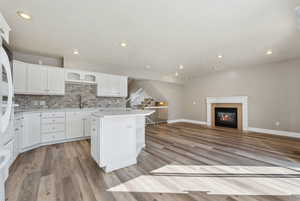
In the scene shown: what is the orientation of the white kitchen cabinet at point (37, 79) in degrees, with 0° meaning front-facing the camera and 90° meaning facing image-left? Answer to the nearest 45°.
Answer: approximately 315°

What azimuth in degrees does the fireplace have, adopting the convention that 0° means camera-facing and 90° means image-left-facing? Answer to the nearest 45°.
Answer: approximately 45°

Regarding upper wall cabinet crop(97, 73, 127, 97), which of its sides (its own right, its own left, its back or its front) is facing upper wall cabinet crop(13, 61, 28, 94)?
right

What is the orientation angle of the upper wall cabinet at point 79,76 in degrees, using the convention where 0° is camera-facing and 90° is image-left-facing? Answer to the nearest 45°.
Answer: approximately 315°

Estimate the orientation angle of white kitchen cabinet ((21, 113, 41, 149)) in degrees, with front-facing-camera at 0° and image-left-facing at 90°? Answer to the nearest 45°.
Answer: approximately 315°
